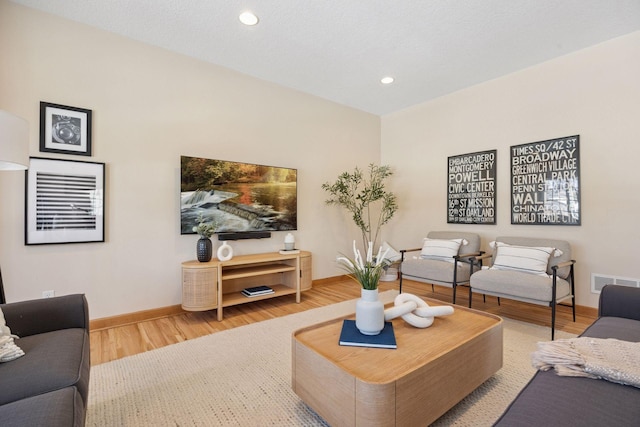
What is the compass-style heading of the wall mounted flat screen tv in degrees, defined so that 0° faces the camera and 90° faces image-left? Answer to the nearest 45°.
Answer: approximately 315°

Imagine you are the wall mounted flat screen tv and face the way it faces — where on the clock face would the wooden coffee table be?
The wooden coffee table is roughly at 1 o'clock from the wall mounted flat screen tv.

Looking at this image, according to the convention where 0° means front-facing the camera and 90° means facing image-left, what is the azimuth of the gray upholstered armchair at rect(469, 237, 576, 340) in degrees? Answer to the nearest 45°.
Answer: approximately 45°

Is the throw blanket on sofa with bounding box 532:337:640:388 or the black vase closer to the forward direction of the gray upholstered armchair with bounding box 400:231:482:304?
the black vase

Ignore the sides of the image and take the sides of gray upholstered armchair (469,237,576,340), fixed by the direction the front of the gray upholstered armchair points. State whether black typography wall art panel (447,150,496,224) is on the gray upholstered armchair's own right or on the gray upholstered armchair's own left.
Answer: on the gray upholstered armchair's own right

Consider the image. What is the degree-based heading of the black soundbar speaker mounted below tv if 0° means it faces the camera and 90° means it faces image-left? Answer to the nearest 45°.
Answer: approximately 315°

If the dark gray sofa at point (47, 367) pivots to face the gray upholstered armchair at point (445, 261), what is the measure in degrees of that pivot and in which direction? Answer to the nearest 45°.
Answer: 0° — it already faces it

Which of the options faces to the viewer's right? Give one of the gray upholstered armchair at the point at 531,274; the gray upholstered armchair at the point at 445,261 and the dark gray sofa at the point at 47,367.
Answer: the dark gray sofa

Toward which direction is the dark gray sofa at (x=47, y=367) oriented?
to the viewer's right

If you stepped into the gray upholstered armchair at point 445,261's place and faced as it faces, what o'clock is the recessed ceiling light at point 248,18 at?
The recessed ceiling light is roughly at 12 o'clock from the gray upholstered armchair.

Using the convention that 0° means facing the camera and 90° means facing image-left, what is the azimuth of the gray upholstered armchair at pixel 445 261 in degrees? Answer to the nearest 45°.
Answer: approximately 45°
